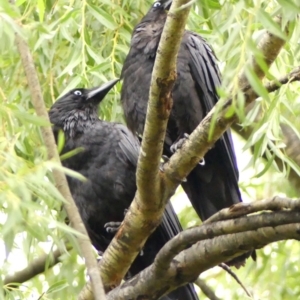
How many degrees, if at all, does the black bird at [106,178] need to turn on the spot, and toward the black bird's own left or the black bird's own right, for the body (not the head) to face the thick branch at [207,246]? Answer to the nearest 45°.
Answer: approximately 45° to the black bird's own left

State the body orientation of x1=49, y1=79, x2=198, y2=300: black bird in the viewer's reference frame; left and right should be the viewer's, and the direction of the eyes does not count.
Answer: facing the viewer and to the left of the viewer
